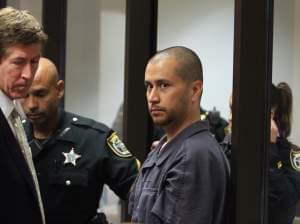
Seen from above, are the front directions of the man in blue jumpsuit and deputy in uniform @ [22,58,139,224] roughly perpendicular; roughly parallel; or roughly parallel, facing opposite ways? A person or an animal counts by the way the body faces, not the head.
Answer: roughly parallel

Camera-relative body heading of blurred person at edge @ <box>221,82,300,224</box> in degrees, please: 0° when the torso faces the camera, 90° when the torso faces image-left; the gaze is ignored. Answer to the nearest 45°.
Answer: approximately 45°

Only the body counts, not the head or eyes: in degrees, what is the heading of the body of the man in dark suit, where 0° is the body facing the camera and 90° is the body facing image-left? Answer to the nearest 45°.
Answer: approximately 315°

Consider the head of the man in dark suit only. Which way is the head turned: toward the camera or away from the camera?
toward the camera

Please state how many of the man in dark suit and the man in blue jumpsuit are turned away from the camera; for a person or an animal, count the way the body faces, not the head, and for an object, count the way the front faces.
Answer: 0

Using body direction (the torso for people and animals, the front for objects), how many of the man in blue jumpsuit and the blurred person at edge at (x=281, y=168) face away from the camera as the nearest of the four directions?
0

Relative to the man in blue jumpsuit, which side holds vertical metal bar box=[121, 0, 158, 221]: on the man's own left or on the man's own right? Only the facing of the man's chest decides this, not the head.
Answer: on the man's own right

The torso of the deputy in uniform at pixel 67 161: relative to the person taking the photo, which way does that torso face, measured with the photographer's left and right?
facing the viewer and to the left of the viewer

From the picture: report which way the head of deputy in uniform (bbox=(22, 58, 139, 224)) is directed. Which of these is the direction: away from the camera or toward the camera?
toward the camera
